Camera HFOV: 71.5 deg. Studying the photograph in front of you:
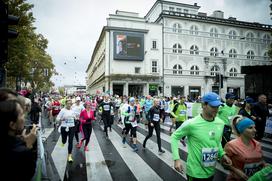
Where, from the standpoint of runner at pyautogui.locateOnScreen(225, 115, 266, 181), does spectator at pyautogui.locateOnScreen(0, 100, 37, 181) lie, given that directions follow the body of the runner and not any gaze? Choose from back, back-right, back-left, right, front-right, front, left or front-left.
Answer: right

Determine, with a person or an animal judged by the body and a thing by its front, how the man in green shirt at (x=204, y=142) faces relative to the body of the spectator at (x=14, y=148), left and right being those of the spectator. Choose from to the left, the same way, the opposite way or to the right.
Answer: to the right

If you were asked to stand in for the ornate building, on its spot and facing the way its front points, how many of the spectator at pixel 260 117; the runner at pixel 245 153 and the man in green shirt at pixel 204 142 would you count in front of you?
3

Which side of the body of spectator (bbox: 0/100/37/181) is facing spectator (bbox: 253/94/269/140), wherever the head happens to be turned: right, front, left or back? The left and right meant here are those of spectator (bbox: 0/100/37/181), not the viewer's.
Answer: front

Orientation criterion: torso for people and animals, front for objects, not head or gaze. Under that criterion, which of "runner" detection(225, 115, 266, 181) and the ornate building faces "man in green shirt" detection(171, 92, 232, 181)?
the ornate building

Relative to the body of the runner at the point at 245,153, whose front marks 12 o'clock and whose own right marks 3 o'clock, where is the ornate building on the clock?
The ornate building is roughly at 7 o'clock from the runner.

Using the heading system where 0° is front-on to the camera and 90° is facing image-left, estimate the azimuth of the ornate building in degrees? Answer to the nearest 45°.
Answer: approximately 0°

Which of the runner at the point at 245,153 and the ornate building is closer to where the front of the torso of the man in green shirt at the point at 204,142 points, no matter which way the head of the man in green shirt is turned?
the runner

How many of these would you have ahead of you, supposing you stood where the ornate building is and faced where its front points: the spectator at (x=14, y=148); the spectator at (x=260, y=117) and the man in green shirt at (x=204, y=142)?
3

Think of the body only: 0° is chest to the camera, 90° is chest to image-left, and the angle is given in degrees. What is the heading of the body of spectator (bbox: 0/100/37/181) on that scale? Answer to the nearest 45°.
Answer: approximately 270°

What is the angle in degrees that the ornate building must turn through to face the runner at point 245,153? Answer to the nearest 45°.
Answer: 0° — it already faces them

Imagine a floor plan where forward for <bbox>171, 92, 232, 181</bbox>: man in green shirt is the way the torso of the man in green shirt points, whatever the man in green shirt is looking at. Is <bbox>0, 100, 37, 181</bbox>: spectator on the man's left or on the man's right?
on the man's right

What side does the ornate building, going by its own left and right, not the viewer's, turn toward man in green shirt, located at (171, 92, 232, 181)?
front

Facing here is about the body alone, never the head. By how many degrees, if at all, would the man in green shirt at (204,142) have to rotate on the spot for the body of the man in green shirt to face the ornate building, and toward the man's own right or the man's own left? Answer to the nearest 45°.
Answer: approximately 135° to the man's own left
